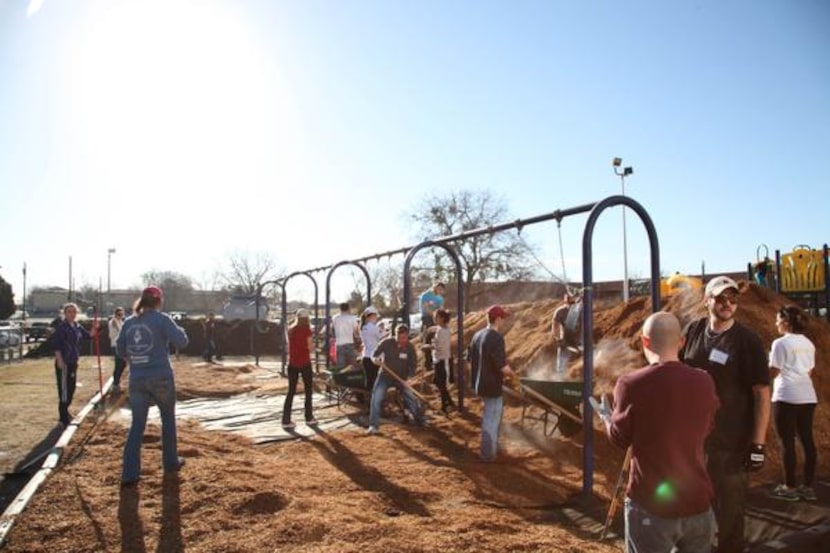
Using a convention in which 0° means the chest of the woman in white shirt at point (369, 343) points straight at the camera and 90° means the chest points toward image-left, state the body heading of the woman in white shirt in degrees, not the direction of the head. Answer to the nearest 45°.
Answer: approximately 270°

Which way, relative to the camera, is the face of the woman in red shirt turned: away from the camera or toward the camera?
away from the camera

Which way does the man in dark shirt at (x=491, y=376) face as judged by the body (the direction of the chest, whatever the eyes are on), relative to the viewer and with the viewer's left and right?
facing away from the viewer and to the right of the viewer

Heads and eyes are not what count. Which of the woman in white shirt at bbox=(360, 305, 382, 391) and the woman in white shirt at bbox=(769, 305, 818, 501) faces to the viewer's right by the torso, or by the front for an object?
the woman in white shirt at bbox=(360, 305, 382, 391)

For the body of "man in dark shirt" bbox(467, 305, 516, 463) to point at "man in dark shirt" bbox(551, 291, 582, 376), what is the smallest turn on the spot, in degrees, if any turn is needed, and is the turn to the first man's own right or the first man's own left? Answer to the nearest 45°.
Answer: approximately 45° to the first man's own left

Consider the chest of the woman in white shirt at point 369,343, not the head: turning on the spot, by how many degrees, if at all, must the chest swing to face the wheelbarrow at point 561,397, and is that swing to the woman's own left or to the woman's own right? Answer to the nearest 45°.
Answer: approximately 45° to the woman's own right

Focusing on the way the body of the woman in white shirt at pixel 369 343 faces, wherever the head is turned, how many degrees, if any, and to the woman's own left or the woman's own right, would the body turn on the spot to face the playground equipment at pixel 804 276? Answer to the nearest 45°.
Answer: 0° — they already face it

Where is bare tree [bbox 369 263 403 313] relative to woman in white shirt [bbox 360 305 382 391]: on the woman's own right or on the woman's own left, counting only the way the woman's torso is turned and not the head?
on the woman's own left

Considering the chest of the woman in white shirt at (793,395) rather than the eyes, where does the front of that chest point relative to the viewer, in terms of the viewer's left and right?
facing away from the viewer and to the left of the viewer

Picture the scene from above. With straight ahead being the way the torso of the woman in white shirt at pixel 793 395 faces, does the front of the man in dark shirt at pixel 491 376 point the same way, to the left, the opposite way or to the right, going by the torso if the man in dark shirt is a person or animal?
to the right

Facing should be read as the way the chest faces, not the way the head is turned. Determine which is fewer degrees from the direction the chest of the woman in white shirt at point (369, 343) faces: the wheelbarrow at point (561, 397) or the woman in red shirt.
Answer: the wheelbarrow
